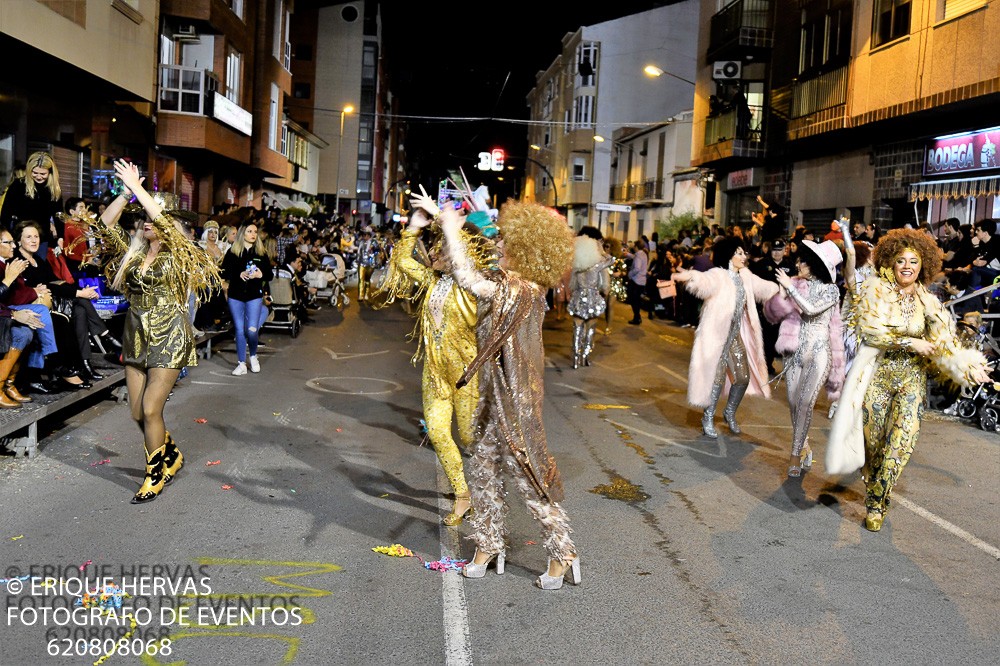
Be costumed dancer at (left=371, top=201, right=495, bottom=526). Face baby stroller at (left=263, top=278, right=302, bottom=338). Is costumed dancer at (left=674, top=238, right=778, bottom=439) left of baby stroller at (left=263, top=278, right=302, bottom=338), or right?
right

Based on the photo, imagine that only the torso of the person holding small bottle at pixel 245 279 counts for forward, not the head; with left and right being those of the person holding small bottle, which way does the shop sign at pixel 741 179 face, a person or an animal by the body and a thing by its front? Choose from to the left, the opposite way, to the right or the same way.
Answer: to the right

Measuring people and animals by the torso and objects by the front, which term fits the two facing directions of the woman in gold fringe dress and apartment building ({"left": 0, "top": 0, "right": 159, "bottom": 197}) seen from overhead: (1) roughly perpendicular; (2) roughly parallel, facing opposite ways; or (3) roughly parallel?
roughly perpendicular

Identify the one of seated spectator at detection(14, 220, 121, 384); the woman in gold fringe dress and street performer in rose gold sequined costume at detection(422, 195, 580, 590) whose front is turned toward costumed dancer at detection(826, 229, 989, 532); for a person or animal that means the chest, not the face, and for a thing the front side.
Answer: the seated spectator

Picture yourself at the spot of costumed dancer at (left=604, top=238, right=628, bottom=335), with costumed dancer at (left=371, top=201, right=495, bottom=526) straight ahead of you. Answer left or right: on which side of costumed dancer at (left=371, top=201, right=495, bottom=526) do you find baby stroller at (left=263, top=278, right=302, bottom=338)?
right
